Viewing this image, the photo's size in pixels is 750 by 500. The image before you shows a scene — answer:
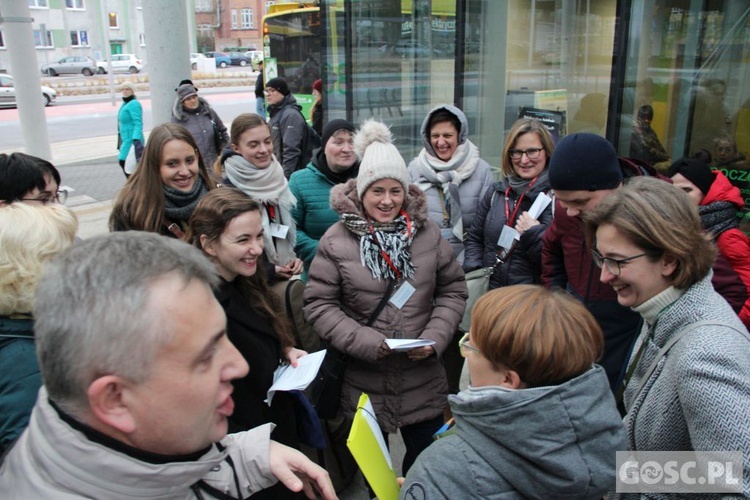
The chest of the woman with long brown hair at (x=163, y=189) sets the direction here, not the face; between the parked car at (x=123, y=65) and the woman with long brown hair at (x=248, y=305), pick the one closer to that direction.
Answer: the woman with long brown hair

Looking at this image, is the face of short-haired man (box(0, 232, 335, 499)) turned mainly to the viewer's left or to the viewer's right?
to the viewer's right

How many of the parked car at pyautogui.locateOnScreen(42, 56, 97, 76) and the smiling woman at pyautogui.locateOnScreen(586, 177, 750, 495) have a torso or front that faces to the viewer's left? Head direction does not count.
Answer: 2

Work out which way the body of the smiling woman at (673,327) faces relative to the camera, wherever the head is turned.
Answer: to the viewer's left

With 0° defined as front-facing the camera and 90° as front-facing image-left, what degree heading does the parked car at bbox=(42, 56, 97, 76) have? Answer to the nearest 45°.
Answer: approximately 90°

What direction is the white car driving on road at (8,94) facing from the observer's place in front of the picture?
facing to the right of the viewer

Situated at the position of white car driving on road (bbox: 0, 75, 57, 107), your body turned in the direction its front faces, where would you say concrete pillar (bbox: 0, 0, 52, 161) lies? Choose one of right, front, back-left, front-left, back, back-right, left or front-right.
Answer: right

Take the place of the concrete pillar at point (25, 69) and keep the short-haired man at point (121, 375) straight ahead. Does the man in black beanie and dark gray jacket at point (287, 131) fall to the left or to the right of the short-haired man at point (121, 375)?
left

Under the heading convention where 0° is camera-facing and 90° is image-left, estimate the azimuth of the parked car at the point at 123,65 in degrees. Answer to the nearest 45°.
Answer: approximately 90°
